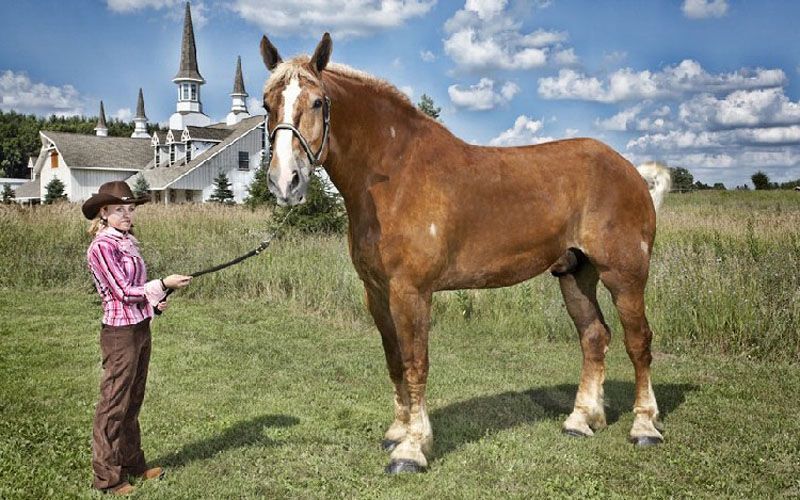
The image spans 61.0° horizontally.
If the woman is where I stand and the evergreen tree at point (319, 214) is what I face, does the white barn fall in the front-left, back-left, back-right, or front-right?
front-left

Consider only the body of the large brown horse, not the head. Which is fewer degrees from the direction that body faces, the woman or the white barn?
the woman

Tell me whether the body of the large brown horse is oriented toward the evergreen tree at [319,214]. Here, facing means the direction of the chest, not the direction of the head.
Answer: no

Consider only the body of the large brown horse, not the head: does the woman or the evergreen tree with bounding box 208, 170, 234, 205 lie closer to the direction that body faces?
the woman

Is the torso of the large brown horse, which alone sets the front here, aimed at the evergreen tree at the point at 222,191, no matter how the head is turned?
no

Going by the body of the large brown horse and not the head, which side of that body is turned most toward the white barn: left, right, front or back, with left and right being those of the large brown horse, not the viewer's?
right

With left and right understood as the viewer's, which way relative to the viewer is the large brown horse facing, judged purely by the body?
facing the viewer and to the left of the viewer

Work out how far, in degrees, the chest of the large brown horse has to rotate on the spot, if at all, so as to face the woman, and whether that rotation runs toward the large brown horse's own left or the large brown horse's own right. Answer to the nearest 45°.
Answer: approximately 45° to the large brown horse's own right

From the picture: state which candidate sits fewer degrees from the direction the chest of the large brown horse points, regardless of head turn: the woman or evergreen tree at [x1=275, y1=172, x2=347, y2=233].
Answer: the woman
